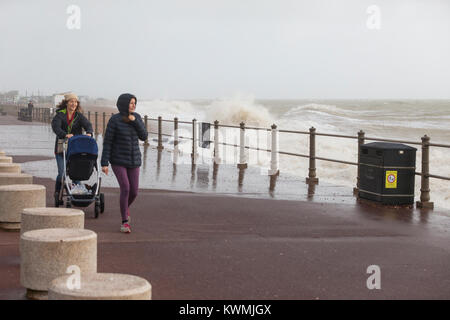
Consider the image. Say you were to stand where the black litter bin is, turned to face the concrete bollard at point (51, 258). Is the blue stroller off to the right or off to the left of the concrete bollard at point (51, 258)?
right

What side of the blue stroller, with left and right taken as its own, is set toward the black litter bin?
left

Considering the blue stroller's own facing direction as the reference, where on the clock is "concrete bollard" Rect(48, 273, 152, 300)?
The concrete bollard is roughly at 12 o'clock from the blue stroller.

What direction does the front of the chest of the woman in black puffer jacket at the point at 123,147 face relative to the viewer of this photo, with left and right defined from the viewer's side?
facing the viewer and to the right of the viewer

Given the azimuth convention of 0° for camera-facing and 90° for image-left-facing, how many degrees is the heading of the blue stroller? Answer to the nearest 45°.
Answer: approximately 0°

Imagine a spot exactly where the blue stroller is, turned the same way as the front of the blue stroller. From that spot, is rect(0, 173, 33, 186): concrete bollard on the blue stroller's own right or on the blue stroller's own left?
on the blue stroller's own right

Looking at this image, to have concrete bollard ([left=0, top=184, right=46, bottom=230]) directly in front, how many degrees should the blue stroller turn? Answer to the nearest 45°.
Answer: approximately 45° to its right

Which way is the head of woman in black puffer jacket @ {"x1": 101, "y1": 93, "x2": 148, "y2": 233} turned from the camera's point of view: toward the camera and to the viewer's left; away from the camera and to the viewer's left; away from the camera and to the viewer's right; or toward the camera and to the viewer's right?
toward the camera and to the viewer's right

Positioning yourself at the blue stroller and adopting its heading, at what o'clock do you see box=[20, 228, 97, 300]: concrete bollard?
The concrete bollard is roughly at 12 o'clock from the blue stroller.

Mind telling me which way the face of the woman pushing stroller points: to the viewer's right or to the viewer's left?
to the viewer's right

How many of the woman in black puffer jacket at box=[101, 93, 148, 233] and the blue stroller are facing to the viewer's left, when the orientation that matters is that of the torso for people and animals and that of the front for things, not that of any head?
0
